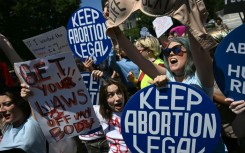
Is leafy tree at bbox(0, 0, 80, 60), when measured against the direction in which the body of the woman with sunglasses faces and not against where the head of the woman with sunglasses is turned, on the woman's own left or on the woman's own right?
on the woman's own right

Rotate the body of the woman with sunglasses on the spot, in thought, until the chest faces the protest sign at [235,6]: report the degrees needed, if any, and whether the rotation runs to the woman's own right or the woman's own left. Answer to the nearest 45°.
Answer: approximately 180°

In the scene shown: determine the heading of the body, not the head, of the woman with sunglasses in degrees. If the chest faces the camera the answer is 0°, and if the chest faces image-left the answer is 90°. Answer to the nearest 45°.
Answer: approximately 45°

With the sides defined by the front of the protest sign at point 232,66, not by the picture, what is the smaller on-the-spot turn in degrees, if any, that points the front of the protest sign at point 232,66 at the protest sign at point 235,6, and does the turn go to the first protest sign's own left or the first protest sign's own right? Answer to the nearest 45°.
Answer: approximately 180°

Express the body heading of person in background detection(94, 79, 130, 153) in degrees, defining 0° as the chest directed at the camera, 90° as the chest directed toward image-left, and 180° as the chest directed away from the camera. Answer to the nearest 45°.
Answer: approximately 315°
